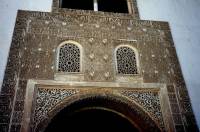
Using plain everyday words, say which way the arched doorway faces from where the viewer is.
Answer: facing the viewer
